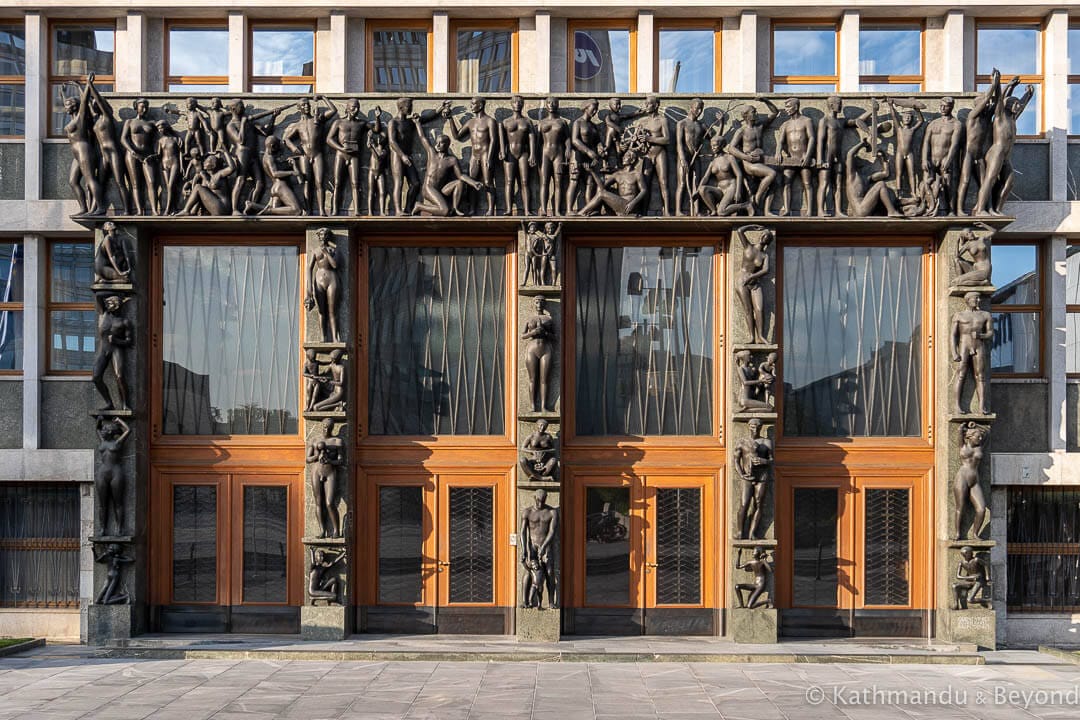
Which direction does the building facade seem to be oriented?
toward the camera
